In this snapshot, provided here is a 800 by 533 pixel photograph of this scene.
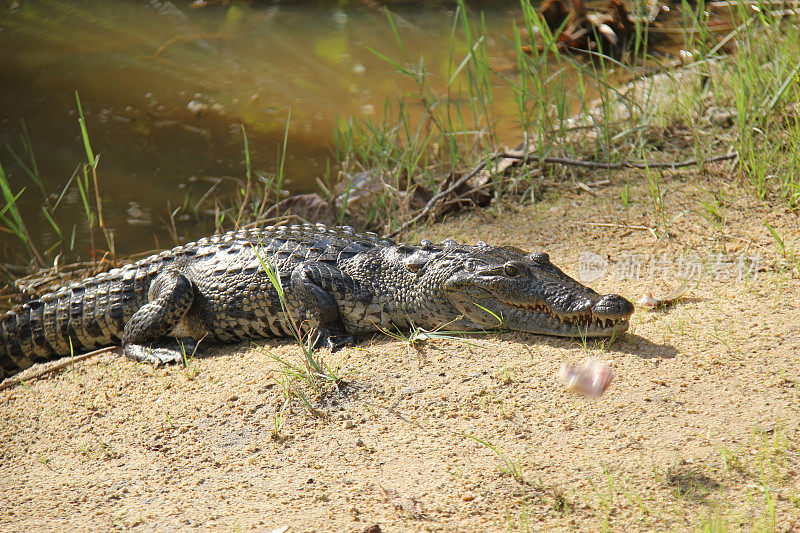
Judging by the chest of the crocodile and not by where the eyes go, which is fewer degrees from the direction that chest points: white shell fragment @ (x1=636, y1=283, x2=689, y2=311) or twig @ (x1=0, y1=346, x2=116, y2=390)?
the white shell fragment

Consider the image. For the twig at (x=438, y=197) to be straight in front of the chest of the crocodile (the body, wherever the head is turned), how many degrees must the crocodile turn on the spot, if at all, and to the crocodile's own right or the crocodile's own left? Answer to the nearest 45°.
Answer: approximately 45° to the crocodile's own left

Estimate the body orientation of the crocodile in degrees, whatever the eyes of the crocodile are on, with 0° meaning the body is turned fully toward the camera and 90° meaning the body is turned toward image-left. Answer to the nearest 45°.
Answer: approximately 270°

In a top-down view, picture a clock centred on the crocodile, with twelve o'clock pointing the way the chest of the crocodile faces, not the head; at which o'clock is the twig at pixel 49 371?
The twig is roughly at 6 o'clock from the crocodile.

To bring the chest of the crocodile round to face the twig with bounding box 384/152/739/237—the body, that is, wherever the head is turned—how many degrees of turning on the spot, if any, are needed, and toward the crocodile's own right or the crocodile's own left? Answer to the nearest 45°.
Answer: approximately 45° to the crocodile's own left

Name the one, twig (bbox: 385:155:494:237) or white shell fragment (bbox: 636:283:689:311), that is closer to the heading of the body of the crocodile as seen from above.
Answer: the white shell fragment

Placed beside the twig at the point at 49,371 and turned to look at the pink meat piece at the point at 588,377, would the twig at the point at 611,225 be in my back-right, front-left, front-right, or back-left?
front-left

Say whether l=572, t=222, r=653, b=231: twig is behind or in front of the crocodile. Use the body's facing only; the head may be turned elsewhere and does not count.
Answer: in front
